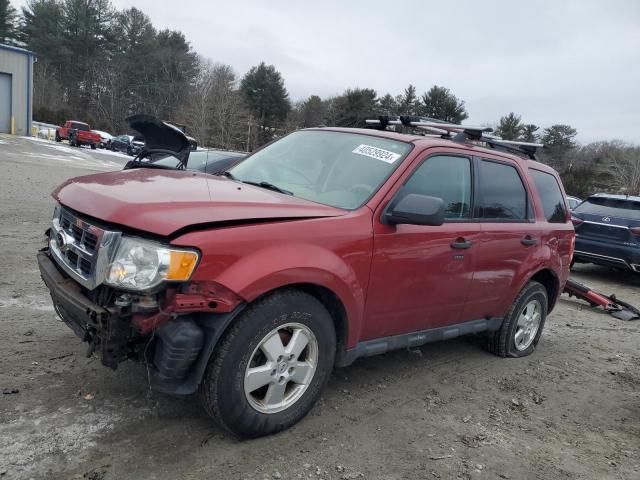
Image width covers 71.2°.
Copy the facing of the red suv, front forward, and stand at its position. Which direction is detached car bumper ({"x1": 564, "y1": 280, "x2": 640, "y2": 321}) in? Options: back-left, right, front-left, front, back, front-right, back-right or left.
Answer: back

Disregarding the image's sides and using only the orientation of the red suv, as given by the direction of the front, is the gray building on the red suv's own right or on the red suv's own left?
on the red suv's own right

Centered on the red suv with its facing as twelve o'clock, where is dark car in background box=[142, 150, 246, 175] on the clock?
The dark car in background is roughly at 4 o'clock from the red suv.

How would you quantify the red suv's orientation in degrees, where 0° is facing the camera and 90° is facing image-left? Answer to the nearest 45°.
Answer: approximately 45°

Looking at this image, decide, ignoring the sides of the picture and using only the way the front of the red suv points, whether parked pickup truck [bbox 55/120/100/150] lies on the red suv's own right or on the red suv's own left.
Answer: on the red suv's own right

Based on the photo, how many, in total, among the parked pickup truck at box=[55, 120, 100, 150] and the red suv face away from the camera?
0
